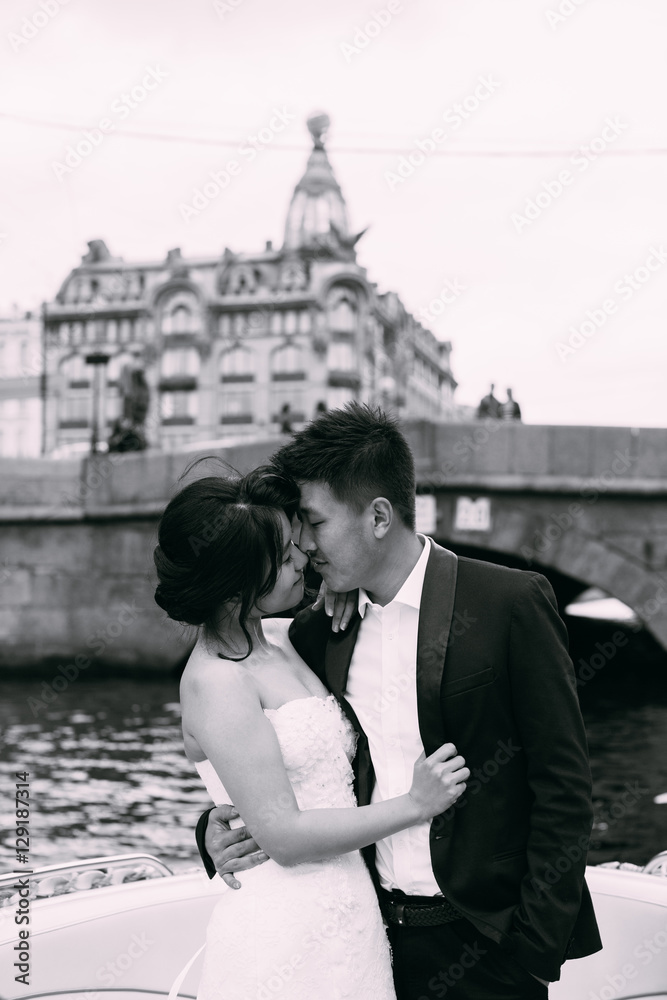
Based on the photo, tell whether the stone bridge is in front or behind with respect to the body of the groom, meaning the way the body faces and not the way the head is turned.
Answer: behind

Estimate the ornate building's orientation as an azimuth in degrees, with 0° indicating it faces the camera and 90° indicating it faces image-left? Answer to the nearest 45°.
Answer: approximately 0°

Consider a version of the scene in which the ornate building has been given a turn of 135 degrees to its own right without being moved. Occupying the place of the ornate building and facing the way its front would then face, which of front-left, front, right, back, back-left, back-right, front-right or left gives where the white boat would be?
back-left

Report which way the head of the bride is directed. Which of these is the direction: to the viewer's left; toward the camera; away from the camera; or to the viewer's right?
to the viewer's right

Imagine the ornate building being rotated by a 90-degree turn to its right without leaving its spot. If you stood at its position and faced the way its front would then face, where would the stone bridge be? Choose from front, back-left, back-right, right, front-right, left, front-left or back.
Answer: left

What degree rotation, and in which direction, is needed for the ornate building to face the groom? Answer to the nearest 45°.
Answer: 0° — it already faces them

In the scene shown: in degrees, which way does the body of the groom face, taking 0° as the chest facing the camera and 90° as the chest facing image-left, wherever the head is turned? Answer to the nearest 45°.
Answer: approximately 45°

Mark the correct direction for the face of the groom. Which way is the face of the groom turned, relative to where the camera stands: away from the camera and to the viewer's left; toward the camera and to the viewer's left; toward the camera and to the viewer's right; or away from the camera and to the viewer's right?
toward the camera and to the viewer's left

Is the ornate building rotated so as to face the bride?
yes

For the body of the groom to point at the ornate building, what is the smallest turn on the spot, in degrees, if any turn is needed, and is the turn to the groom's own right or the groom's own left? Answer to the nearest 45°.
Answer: approximately 135° to the groom's own right
